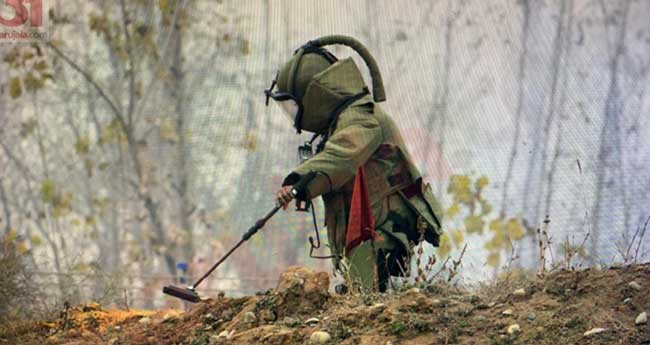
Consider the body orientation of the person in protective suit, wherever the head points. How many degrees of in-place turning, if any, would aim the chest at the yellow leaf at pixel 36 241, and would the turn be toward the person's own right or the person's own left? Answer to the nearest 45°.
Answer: approximately 45° to the person's own right

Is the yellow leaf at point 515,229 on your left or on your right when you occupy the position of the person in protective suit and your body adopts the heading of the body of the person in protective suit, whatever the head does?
on your right

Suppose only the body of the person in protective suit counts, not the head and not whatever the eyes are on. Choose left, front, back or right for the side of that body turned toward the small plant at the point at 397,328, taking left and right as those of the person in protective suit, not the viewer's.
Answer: left

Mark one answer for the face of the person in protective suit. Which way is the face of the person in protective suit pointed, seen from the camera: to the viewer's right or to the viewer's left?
to the viewer's left

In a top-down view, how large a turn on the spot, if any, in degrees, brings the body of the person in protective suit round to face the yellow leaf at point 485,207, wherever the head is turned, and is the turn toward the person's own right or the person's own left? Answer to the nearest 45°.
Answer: approximately 90° to the person's own right

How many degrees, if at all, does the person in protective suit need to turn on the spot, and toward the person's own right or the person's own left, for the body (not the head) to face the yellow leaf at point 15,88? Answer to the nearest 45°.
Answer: approximately 45° to the person's own right

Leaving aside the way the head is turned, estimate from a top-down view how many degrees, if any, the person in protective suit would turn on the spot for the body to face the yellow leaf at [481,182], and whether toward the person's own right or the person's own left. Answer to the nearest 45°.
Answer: approximately 90° to the person's own right

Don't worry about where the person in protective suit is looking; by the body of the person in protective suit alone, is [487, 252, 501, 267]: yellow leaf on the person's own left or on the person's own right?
on the person's own right

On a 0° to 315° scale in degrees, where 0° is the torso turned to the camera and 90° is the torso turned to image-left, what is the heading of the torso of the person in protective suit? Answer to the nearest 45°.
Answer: approximately 90°

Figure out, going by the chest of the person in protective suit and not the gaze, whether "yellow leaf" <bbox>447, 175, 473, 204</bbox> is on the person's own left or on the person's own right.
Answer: on the person's own right
